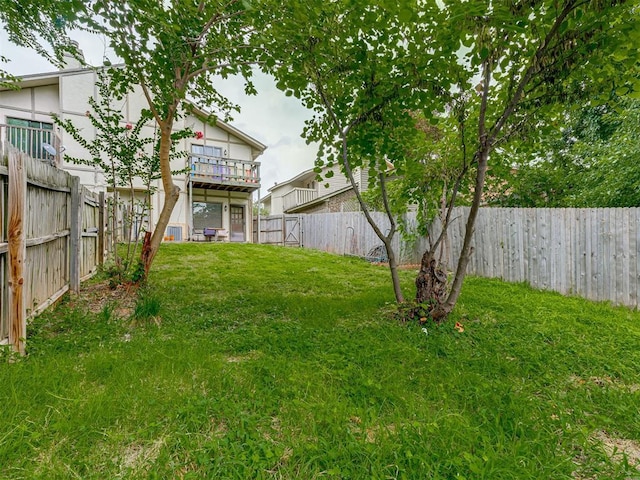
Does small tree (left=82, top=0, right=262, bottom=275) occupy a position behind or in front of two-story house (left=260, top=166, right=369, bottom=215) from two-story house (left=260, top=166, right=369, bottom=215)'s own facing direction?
in front

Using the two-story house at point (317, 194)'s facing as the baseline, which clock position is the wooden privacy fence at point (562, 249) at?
The wooden privacy fence is roughly at 10 o'clock from the two-story house.

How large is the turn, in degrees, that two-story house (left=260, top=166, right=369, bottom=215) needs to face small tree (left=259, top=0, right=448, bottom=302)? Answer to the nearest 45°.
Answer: approximately 45° to its left
